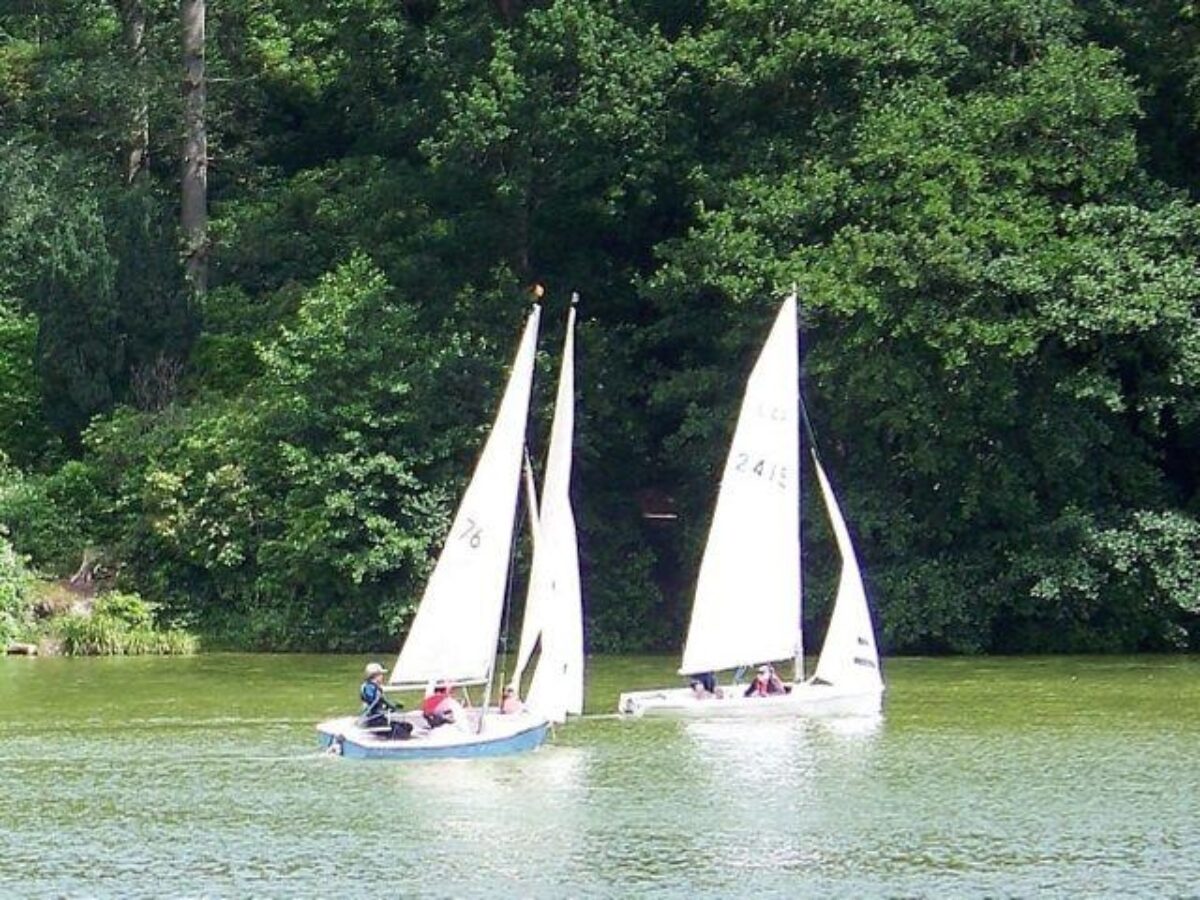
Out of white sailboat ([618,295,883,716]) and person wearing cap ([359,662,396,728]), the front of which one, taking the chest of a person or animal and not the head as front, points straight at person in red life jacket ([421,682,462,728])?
the person wearing cap

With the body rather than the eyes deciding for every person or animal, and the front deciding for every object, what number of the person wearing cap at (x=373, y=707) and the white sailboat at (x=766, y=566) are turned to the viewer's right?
2

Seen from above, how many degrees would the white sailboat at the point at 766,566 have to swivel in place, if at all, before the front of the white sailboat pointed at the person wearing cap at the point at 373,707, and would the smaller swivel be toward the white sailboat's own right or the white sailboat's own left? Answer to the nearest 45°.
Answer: approximately 135° to the white sailboat's own right

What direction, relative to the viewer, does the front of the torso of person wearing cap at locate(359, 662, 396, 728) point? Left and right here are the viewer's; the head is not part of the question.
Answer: facing to the right of the viewer

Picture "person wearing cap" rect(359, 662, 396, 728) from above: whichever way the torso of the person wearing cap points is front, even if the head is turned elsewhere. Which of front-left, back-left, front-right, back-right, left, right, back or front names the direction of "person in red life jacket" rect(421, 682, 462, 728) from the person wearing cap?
front

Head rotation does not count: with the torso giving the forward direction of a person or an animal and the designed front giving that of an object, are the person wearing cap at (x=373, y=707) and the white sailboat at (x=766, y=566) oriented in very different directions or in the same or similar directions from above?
same or similar directions

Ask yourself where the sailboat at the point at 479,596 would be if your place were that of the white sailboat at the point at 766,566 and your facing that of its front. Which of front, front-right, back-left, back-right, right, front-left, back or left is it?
back-right

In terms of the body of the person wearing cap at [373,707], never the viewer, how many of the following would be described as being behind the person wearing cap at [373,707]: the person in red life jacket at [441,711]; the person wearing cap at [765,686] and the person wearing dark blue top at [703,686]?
0

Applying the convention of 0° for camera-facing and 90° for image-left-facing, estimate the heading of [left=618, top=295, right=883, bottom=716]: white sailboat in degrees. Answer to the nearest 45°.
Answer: approximately 270°

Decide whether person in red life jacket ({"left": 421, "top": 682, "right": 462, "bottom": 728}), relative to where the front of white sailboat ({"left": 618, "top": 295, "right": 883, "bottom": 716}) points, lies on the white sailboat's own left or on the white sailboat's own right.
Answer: on the white sailboat's own right
